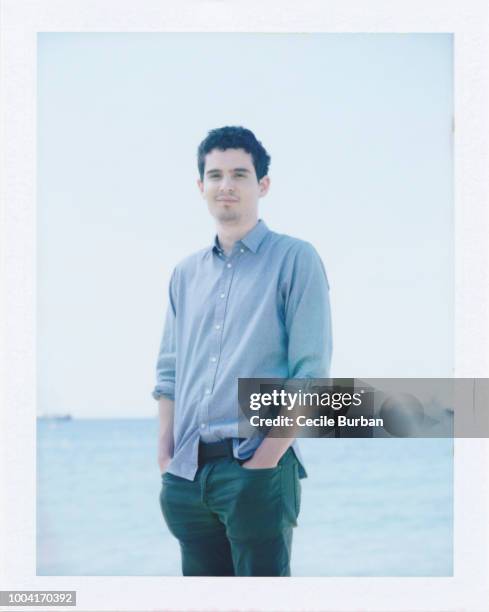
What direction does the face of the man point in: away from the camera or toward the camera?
toward the camera

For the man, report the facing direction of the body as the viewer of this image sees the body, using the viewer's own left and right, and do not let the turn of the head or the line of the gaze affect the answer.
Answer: facing the viewer and to the left of the viewer
